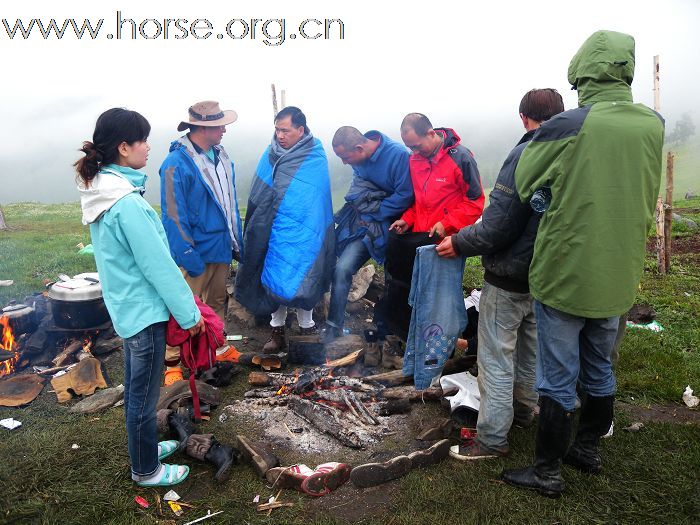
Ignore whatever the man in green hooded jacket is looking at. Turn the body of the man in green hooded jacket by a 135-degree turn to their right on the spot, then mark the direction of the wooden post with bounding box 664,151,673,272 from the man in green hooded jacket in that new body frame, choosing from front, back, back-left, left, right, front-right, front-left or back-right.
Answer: left

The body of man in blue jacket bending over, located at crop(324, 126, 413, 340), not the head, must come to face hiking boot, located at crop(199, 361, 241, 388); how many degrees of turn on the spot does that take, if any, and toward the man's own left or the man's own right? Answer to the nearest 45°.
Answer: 0° — they already face it

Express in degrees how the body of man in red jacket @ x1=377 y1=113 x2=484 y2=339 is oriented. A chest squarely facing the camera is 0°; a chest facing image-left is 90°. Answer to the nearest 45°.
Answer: approximately 45°

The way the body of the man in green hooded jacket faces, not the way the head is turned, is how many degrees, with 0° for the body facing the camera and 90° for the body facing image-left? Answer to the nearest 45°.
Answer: approximately 135°

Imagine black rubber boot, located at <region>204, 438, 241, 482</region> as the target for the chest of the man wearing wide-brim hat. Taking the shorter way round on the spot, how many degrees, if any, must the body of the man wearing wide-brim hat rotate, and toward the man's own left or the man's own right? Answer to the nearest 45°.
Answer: approximately 45° to the man's own right

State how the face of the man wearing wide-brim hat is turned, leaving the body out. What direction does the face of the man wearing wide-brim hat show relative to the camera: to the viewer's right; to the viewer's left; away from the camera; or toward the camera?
to the viewer's right

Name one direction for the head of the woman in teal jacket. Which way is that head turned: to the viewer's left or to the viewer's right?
to the viewer's right

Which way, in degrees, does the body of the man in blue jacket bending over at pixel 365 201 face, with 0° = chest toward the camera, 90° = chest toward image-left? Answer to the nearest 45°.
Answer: approximately 45°

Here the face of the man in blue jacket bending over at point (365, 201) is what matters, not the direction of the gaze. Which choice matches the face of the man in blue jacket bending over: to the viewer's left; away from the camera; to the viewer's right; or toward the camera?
to the viewer's left

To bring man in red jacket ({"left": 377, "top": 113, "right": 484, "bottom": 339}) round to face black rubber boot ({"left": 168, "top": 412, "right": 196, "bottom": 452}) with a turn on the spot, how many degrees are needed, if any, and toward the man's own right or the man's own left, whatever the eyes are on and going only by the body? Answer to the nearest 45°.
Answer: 0° — they already face it
